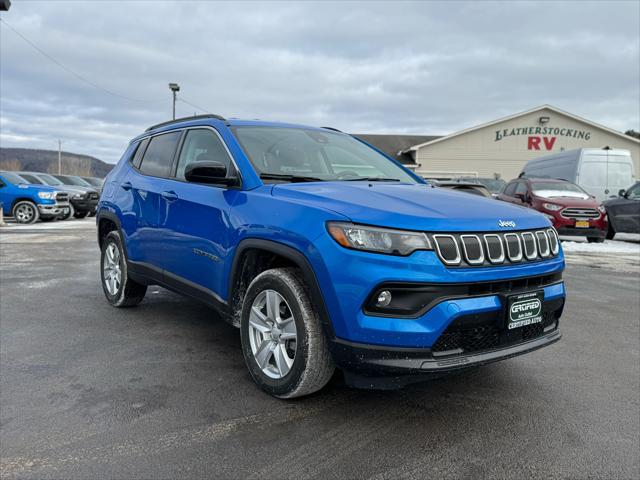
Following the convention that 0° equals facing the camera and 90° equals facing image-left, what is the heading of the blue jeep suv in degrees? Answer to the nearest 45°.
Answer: approximately 315°

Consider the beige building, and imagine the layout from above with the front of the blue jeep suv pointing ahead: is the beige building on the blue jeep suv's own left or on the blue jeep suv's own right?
on the blue jeep suv's own left

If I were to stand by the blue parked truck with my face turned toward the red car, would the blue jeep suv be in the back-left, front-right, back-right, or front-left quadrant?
front-right

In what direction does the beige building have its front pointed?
toward the camera

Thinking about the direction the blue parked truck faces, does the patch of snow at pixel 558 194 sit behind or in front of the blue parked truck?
in front

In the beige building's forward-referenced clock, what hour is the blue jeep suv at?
The blue jeep suv is roughly at 12 o'clock from the beige building.

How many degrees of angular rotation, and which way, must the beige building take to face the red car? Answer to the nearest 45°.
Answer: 0° — it already faces it

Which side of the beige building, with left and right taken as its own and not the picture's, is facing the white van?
front

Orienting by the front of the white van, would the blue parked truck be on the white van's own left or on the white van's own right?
on the white van's own left

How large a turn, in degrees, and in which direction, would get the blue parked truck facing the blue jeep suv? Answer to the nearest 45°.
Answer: approximately 45° to its right

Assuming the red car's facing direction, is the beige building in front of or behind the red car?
behind

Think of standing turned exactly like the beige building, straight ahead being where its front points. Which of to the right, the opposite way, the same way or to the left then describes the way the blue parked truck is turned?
to the left

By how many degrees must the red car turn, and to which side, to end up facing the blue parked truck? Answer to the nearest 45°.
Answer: approximately 135° to its right

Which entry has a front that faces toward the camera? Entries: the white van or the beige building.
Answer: the beige building

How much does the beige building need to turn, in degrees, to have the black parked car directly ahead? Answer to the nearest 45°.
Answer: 0° — it already faces it

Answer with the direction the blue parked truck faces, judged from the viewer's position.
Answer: facing the viewer and to the right of the viewer

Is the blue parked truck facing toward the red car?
yes

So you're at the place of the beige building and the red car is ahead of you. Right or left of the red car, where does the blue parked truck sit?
right

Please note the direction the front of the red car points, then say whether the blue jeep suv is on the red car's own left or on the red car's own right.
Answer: on the red car's own right
